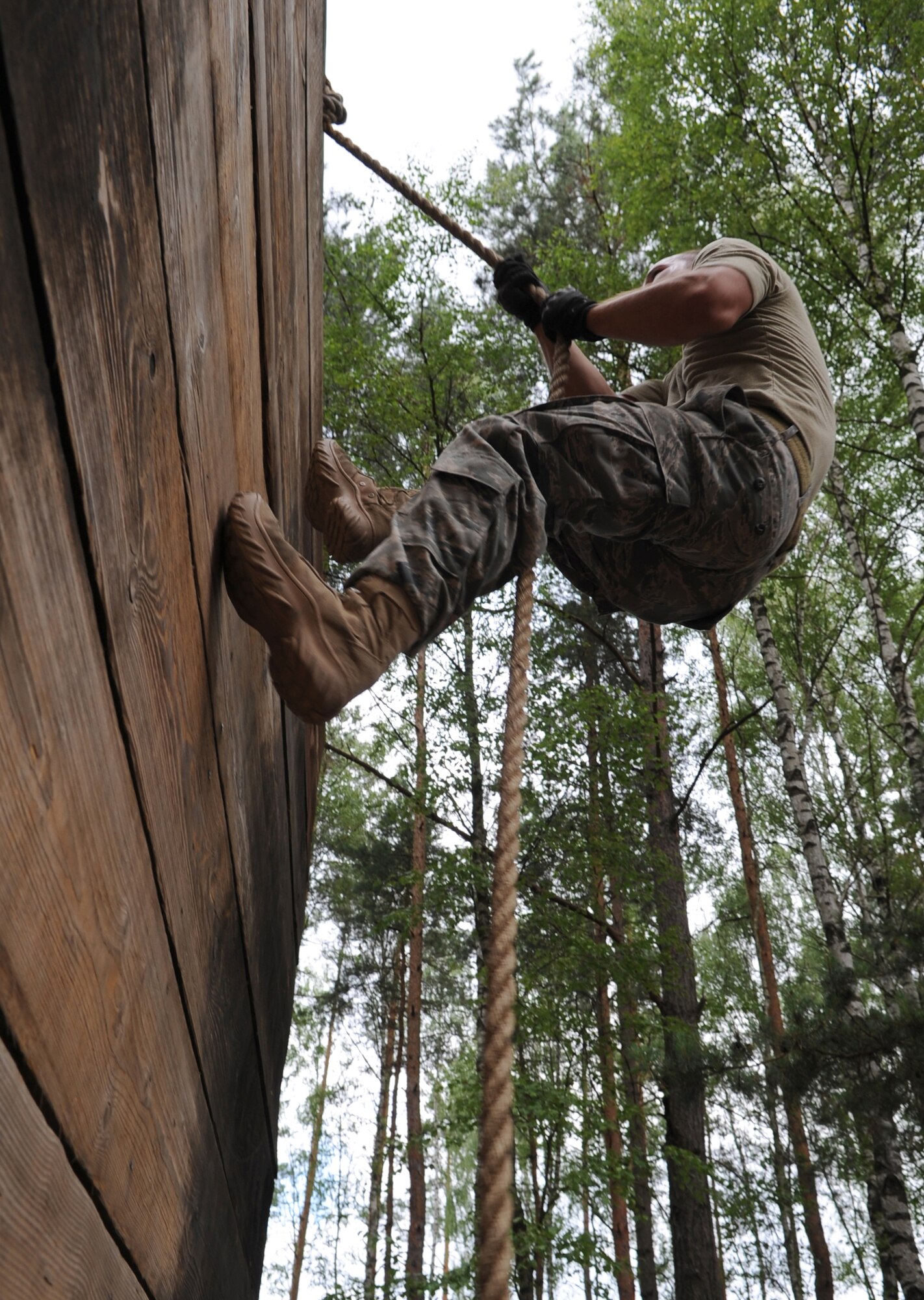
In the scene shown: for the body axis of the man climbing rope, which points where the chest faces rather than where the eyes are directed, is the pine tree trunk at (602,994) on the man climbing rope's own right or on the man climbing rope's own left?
on the man climbing rope's own right

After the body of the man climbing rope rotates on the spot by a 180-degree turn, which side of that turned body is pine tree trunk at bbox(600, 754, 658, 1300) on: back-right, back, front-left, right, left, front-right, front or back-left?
left

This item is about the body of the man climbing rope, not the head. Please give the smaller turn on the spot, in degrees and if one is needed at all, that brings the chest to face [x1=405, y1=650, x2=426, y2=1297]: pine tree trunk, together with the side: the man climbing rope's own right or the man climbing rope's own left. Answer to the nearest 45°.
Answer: approximately 90° to the man climbing rope's own right

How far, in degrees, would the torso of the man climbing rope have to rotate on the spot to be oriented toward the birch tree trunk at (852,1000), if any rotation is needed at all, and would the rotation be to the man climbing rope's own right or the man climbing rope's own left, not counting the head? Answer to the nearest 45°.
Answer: approximately 90° to the man climbing rope's own right

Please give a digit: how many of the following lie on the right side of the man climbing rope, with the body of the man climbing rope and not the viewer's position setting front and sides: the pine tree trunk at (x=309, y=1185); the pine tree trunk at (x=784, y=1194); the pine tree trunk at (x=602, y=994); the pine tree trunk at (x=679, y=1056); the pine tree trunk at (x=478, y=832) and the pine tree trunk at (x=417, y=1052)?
6

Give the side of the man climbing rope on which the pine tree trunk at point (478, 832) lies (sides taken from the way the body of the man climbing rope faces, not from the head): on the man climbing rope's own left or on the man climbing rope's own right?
on the man climbing rope's own right

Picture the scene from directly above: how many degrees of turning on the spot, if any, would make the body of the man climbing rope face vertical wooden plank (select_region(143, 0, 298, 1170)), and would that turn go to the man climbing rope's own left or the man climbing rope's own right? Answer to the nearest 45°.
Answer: approximately 45° to the man climbing rope's own left

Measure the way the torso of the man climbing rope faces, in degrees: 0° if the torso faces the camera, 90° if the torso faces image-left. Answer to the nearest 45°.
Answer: approximately 90°
